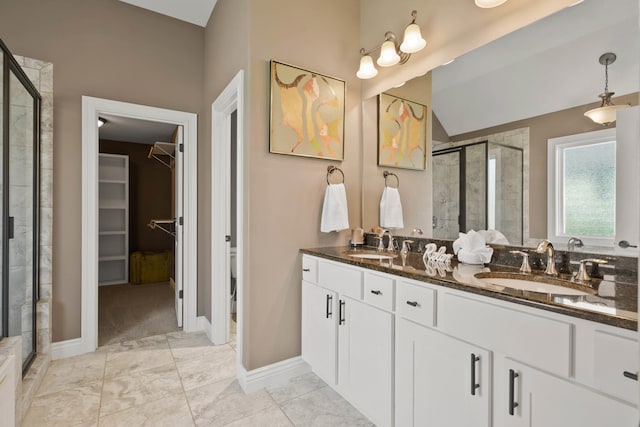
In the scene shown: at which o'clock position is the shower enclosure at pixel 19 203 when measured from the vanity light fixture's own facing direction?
The shower enclosure is roughly at 1 o'clock from the vanity light fixture.

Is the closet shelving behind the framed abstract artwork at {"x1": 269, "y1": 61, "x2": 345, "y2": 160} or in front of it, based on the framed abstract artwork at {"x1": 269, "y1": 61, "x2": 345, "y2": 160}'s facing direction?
behind

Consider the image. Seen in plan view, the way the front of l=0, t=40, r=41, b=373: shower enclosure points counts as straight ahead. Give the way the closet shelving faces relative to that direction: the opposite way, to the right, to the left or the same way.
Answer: to the right

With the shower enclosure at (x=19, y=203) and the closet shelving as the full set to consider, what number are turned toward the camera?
1

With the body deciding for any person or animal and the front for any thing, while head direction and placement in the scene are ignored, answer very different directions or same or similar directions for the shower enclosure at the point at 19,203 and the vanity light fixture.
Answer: very different directions

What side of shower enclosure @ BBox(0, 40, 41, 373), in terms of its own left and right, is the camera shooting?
right

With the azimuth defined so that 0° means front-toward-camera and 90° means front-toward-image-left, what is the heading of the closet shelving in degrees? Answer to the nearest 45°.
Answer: approximately 0°
